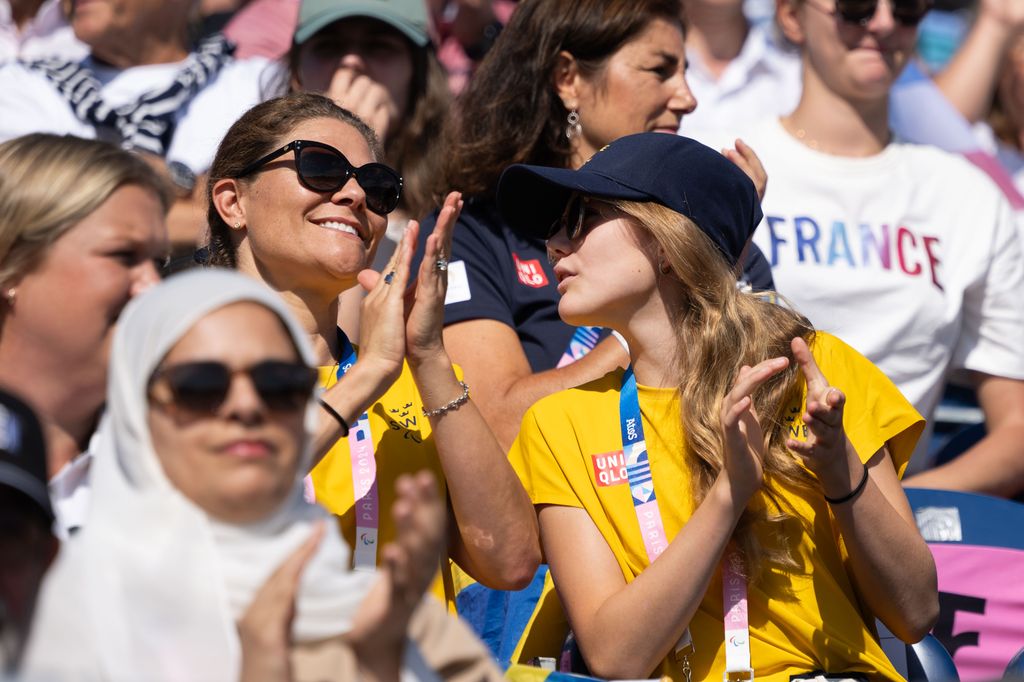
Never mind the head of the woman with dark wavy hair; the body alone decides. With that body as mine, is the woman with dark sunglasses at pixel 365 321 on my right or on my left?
on my right

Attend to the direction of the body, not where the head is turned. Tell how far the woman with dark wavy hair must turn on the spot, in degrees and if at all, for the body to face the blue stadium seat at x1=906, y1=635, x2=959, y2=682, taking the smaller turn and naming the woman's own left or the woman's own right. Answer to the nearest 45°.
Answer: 0° — they already face it

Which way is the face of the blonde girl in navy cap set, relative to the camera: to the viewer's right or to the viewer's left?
to the viewer's left

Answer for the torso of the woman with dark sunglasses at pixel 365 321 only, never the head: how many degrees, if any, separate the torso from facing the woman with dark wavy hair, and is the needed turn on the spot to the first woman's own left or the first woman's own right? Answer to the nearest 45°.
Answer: approximately 135° to the first woman's own left

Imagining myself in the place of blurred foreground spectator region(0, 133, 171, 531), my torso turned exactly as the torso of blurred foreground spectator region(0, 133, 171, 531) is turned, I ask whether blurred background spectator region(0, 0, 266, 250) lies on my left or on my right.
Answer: on my left

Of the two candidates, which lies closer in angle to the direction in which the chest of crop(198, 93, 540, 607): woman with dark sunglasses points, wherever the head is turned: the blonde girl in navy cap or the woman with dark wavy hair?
the blonde girl in navy cap
